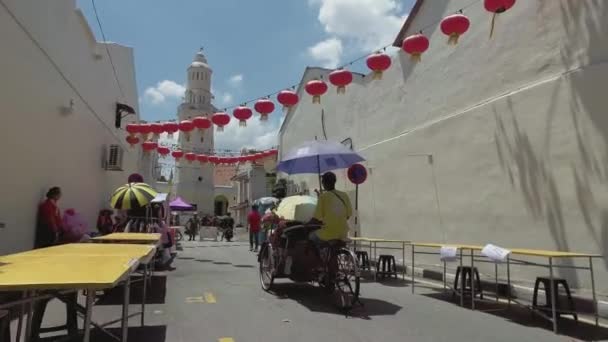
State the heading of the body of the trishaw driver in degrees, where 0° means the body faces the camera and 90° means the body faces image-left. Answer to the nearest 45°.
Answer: approximately 135°

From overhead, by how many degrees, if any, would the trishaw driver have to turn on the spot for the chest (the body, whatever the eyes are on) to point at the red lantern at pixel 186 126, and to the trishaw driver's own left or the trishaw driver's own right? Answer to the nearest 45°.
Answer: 0° — they already face it

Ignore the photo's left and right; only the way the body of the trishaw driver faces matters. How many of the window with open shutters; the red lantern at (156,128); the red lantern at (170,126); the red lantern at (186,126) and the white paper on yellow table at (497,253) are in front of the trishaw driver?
4

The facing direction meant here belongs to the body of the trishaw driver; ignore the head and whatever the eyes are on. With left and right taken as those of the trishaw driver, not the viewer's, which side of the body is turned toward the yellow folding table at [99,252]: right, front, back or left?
left
